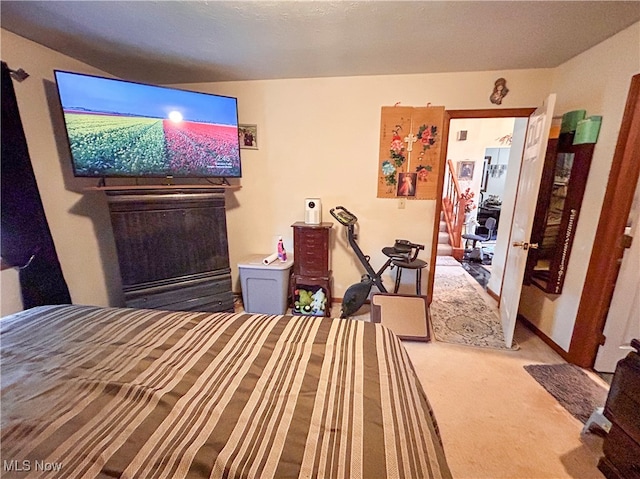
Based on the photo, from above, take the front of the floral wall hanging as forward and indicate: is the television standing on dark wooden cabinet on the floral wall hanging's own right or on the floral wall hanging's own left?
on the floral wall hanging's own right

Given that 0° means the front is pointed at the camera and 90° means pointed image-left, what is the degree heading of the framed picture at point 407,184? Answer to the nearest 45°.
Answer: approximately 0°

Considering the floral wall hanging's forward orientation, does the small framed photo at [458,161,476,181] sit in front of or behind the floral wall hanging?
behind

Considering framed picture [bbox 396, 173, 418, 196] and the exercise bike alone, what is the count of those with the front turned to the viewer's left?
1

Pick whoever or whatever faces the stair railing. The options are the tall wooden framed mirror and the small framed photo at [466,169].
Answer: the small framed photo

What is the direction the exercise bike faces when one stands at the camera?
facing to the left of the viewer

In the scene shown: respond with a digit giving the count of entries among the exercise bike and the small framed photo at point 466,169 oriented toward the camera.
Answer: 1
